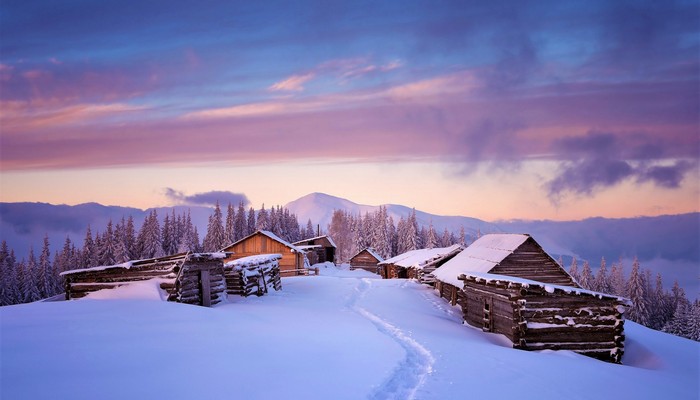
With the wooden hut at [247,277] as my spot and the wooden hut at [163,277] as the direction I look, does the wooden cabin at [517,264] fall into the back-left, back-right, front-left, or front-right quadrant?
back-left

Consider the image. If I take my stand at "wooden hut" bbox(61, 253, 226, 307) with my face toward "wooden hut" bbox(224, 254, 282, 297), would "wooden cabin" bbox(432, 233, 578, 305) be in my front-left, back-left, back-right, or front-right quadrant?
front-right

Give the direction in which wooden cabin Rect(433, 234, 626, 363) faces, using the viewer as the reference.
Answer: facing the viewer and to the left of the viewer

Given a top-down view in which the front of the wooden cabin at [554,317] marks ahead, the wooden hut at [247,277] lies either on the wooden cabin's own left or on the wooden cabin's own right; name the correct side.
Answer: on the wooden cabin's own right
